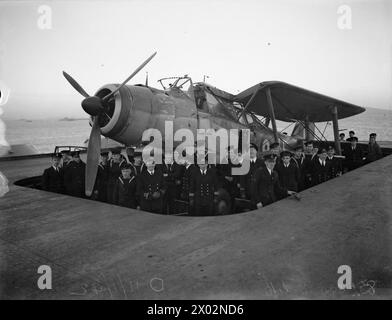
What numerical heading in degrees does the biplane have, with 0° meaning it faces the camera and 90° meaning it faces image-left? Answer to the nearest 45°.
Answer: approximately 45°

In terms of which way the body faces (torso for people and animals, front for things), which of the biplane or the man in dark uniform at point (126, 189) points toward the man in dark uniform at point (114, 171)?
the biplane

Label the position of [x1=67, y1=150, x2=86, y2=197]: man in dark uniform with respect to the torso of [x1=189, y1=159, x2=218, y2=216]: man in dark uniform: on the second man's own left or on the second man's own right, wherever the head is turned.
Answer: on the second man's own right

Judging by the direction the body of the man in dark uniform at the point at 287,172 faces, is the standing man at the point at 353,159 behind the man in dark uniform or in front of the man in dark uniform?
behind

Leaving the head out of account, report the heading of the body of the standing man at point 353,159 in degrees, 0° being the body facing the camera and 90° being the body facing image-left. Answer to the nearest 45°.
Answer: approximately 0°

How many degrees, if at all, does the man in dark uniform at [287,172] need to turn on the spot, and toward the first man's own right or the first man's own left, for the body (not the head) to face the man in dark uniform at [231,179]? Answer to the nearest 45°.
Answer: approximately 135° to the first man's own right

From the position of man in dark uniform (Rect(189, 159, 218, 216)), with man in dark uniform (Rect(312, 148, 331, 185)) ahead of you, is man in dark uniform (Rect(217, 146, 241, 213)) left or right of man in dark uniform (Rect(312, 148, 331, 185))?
left

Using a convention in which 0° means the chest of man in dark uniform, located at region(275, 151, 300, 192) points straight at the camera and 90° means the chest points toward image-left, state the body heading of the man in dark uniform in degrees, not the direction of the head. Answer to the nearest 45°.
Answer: approximately 0°
